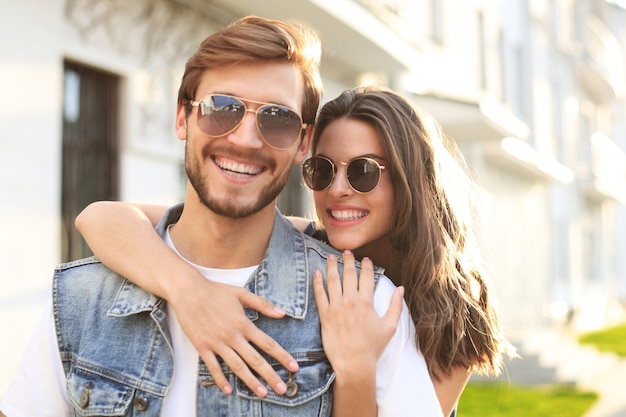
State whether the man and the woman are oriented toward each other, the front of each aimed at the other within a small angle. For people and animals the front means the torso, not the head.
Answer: no

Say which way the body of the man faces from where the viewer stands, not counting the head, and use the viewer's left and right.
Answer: facing the viewer

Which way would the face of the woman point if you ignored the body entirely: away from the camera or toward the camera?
toward the camera

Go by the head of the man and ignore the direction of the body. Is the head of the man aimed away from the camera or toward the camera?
toward the camera

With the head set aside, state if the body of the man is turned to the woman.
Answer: no

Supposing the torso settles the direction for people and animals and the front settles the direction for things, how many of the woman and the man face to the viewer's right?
0

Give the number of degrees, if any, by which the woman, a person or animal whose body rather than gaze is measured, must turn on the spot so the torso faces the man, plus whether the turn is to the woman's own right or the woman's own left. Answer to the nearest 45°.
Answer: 0° — they already face them

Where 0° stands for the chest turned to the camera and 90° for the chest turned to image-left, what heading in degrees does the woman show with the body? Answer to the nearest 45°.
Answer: approximately 45°
